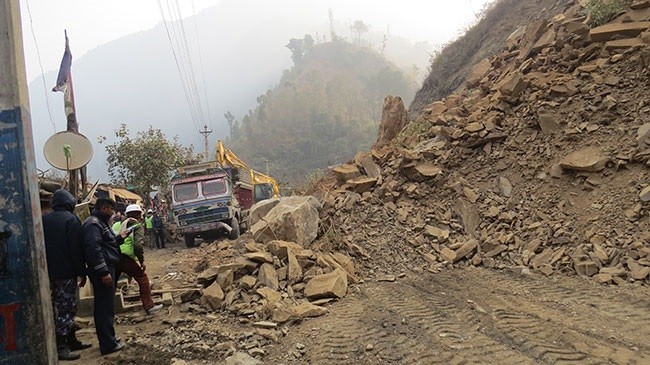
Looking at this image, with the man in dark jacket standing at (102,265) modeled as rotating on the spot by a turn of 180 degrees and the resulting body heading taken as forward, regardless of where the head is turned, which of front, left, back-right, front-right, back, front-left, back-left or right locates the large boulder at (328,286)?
back

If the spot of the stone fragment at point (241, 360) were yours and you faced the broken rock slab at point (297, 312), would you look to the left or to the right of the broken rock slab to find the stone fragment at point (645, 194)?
right

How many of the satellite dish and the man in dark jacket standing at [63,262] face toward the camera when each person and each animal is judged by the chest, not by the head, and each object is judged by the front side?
1

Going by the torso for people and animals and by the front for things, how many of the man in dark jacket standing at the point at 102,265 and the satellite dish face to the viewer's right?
1

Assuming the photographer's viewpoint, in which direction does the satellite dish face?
facing the viewer

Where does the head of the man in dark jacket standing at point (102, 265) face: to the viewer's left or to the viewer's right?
to the viewer's right

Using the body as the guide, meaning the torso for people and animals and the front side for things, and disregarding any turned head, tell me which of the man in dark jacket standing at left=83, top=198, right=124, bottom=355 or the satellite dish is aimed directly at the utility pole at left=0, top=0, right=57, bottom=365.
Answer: the satellite dish

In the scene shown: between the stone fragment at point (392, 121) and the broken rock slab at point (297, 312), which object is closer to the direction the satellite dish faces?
the broken rock slab

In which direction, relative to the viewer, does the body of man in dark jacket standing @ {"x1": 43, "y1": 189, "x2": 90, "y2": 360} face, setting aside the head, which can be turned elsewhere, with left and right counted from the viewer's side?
facing away from the viewer and to the right of the viewer

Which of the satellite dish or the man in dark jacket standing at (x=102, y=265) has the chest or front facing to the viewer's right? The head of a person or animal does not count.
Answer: the man in dark jacket standing

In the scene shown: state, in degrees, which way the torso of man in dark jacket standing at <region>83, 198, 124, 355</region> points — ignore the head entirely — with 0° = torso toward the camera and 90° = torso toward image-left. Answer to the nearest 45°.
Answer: approximately 270°

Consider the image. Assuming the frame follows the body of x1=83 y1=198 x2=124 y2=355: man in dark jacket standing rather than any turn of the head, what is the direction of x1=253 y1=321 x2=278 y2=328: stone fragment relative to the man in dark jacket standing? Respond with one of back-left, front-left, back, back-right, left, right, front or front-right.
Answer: front

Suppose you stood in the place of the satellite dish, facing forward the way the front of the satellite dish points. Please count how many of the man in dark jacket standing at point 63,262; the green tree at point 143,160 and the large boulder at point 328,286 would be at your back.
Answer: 1

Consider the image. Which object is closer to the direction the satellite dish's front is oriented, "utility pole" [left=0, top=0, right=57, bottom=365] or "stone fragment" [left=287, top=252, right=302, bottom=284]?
the utility pole
